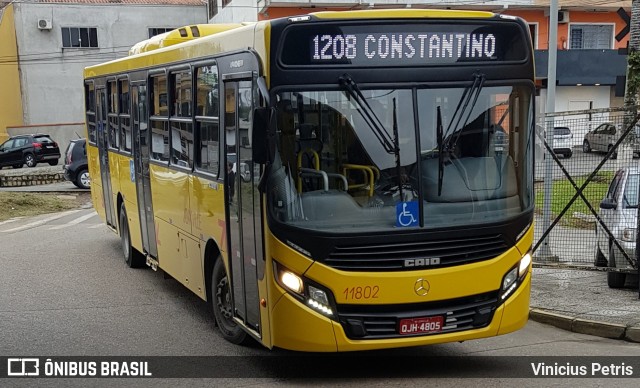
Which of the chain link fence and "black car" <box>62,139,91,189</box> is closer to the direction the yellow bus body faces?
the chain link fence

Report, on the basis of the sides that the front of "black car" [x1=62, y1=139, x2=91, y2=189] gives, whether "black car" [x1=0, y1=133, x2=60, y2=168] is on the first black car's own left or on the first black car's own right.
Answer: on the first black car's own left

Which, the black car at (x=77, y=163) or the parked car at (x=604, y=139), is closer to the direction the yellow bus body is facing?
the parked car

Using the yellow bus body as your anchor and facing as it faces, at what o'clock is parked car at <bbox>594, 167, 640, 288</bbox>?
The parked car is roughly at 9 o'clock from the yellow bus body.

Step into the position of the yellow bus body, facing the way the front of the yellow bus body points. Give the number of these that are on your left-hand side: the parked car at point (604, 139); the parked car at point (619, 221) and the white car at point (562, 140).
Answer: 3

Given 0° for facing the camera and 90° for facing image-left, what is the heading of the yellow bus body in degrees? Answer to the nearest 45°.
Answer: approximately 315°

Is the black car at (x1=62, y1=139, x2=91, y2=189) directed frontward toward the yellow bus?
no

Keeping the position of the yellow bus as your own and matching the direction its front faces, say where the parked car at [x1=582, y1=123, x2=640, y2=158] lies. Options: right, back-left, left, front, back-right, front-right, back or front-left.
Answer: left

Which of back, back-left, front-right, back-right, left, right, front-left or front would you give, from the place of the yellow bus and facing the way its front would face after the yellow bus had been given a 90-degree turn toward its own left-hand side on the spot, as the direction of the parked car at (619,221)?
front

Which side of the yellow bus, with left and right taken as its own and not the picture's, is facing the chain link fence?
left

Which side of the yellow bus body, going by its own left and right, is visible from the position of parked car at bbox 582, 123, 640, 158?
left
